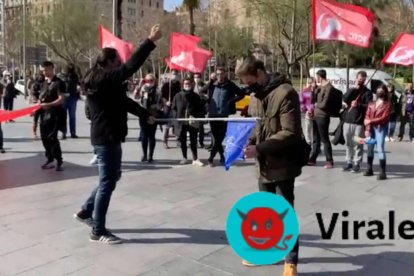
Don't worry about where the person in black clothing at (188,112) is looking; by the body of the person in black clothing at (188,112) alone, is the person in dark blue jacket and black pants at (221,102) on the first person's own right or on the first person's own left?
on the first person's own left

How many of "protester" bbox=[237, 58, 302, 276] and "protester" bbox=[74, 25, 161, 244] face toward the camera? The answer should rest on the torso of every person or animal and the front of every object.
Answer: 0

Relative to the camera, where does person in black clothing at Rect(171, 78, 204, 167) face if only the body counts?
toward the camera

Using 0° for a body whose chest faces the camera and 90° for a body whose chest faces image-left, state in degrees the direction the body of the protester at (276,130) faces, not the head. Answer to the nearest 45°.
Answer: approximately 90°

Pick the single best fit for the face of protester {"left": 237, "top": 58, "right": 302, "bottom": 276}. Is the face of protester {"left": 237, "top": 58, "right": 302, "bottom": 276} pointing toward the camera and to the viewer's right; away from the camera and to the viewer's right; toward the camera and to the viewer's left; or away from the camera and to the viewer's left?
toward the camera and to the viewer's left

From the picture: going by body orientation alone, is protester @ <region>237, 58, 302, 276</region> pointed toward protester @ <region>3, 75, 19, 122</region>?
no

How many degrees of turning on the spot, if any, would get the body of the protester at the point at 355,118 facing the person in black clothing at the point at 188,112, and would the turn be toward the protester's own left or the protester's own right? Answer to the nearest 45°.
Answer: approximately 45° to the protester's own right

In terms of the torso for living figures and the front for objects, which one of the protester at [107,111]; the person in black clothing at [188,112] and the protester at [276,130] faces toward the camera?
the person in black clothing

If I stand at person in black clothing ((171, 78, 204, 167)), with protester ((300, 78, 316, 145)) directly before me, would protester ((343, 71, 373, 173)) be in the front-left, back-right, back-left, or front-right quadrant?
front-right

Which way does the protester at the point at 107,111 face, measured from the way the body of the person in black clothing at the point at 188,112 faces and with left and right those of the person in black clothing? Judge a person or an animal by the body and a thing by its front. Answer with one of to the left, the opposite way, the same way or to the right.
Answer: to the left

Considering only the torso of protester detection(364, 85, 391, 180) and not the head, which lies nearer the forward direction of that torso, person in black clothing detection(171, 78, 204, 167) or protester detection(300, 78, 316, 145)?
the person in black clothing

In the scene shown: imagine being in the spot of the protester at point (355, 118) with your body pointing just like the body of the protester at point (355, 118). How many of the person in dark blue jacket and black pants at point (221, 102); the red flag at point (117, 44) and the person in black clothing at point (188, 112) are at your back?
0

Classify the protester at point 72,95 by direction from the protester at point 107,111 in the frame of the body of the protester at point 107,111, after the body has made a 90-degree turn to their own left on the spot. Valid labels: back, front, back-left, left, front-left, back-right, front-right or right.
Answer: front

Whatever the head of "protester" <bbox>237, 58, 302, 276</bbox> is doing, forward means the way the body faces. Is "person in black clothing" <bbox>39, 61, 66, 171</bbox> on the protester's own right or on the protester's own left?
on the protester's own right

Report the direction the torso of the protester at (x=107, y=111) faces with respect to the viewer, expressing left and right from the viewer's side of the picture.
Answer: facing to the right of the viewer
